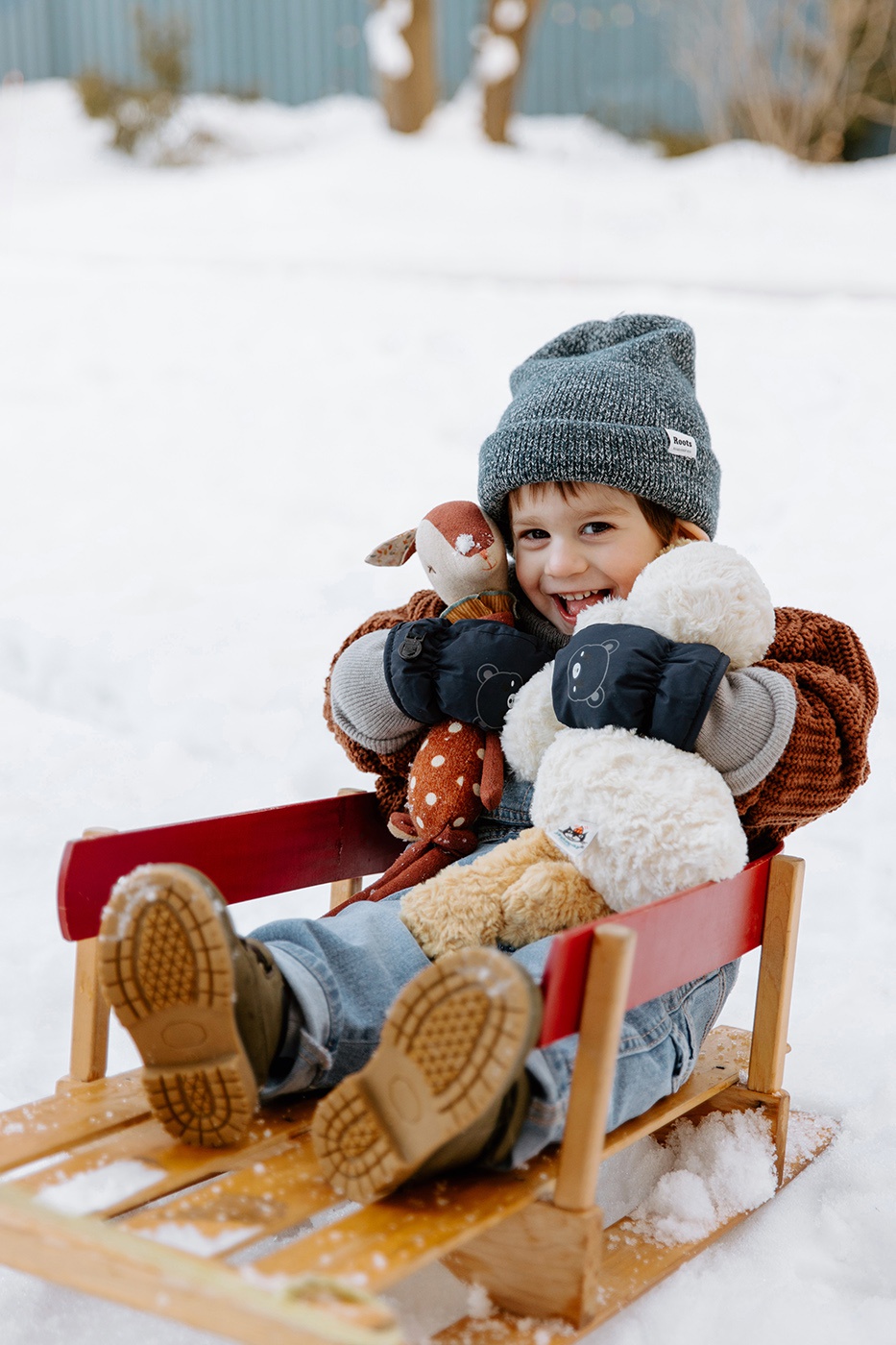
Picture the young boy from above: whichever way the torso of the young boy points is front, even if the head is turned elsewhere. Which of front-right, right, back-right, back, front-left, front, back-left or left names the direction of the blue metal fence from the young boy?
back-right

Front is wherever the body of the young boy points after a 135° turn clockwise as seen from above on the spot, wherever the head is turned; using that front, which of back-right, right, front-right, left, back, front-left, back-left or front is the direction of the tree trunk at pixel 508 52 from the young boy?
front

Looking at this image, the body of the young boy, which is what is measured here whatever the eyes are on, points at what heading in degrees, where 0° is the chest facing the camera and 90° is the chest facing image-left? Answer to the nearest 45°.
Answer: approximately 45°

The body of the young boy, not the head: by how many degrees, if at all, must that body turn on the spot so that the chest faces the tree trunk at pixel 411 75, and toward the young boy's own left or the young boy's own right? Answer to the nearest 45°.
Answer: approximately 135° to the young boy's own right
